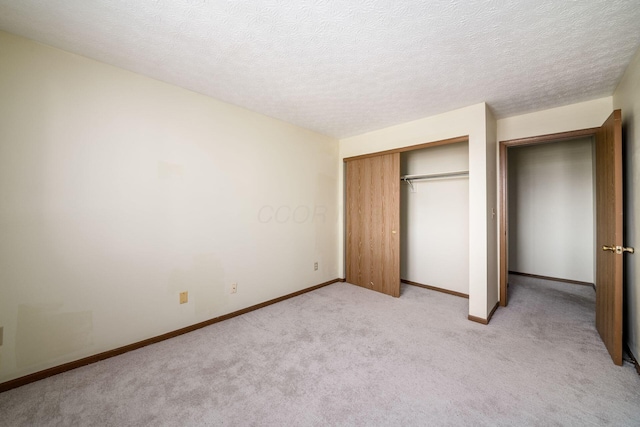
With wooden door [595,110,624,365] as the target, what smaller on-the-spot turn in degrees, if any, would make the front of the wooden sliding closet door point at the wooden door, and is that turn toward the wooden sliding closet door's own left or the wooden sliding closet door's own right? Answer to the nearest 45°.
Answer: approximately 90° to the wooden sliding closet door's own left

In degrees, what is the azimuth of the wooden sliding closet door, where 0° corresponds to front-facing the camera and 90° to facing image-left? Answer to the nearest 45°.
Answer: approximately 45°

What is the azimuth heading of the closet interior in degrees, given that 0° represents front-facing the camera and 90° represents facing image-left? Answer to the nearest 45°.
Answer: approximately 45°

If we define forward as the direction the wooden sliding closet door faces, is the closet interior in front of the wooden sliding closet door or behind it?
behind

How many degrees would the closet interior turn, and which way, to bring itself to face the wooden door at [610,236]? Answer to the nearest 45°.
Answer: approximately 90° to its left
